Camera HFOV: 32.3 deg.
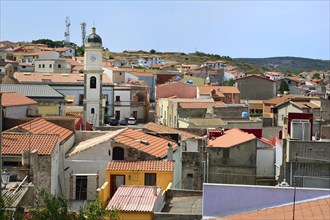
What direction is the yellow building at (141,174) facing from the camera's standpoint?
toward the camera

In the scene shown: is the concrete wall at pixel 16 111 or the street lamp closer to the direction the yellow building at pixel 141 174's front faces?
the street lamp

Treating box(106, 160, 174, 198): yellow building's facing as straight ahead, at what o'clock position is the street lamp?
The street lamp is roughly at 2 o'clock from the yellow building.

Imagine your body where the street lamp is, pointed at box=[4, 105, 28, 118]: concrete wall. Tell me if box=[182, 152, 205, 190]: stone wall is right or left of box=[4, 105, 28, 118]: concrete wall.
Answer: right

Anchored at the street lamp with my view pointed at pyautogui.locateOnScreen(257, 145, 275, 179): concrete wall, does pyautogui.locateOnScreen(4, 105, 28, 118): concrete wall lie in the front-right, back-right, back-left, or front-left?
front-left

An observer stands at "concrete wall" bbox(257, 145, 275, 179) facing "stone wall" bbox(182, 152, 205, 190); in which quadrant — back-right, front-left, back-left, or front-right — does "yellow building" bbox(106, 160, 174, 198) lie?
front-left

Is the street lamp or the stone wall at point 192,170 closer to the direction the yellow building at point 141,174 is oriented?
the street lamp

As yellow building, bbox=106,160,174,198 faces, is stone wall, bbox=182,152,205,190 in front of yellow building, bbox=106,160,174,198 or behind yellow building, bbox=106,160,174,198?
behind

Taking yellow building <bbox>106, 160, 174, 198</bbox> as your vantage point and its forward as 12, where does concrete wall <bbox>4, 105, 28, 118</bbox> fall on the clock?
The concrete wall is roughly at 5 o'clock from the yellow building.

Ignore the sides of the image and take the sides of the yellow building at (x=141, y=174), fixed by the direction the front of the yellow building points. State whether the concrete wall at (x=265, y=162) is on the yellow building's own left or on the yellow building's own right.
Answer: on the yellow building's own left
